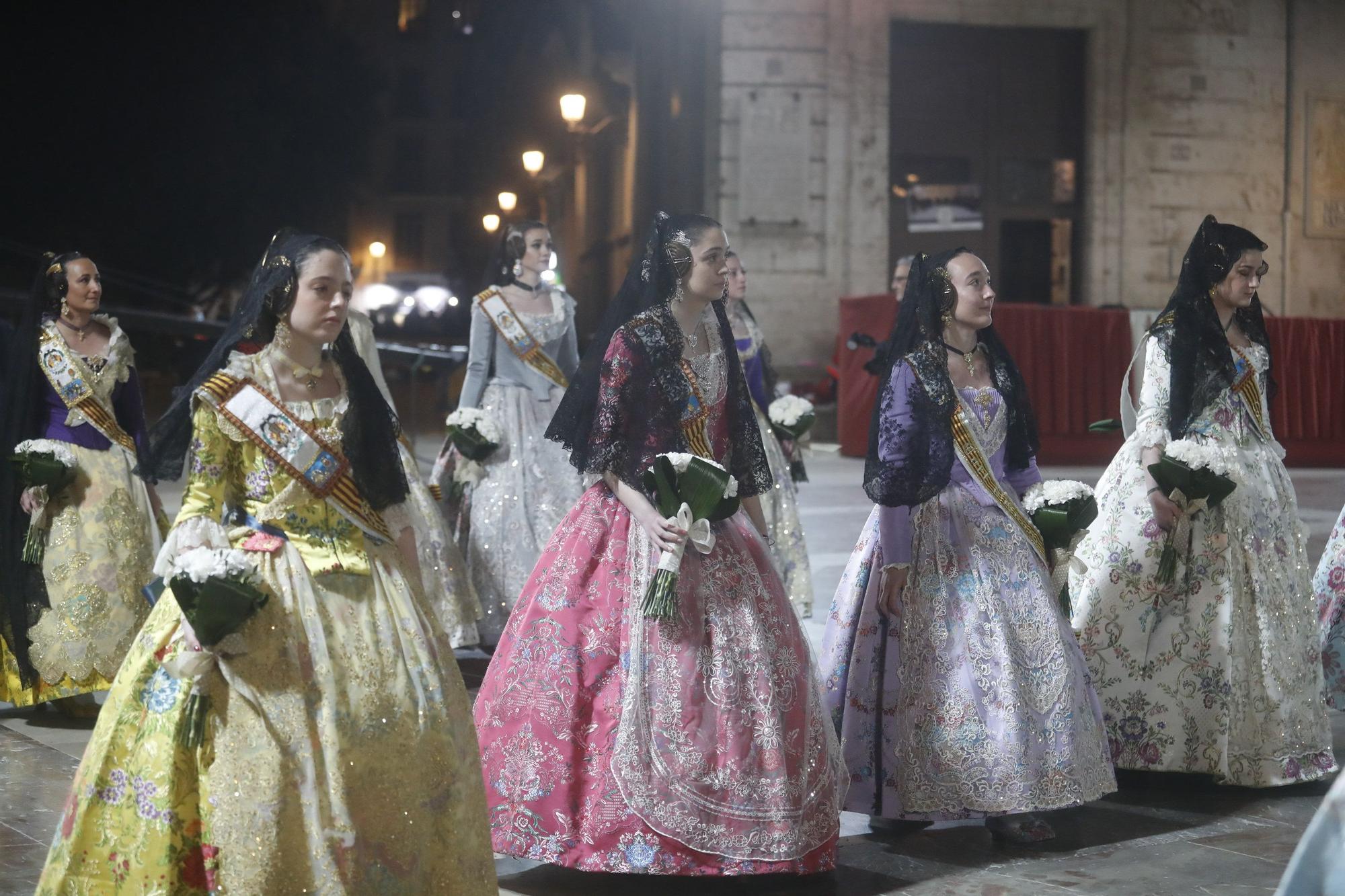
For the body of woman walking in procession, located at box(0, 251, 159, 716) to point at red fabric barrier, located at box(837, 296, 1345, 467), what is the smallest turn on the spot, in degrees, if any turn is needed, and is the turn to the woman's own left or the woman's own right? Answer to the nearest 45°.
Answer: approximately 90° to the woman's own left

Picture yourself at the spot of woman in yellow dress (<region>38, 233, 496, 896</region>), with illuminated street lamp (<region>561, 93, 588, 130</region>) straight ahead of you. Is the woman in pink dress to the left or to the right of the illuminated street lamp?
right

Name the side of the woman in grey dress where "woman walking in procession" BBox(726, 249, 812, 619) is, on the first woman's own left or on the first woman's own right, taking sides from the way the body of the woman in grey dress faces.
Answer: on the first woman's own left

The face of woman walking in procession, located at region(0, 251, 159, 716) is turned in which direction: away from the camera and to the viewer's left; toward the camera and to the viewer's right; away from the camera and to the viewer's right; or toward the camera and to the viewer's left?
toward the camera and to the viewer's right

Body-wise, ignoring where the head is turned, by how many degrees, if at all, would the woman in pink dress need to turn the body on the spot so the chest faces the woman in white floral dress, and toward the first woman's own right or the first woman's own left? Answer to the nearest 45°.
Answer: approximately 90° to the first woman's own left

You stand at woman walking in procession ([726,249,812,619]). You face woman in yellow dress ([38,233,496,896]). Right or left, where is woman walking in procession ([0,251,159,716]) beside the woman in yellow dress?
right

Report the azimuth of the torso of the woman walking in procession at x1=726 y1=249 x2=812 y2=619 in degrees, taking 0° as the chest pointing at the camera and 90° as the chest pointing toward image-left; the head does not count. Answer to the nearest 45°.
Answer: approximately 315°
